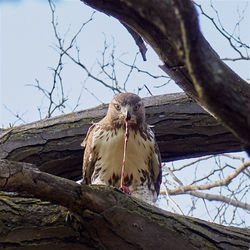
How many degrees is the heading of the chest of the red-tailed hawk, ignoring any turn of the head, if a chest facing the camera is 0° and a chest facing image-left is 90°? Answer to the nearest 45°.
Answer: approximately 0°
